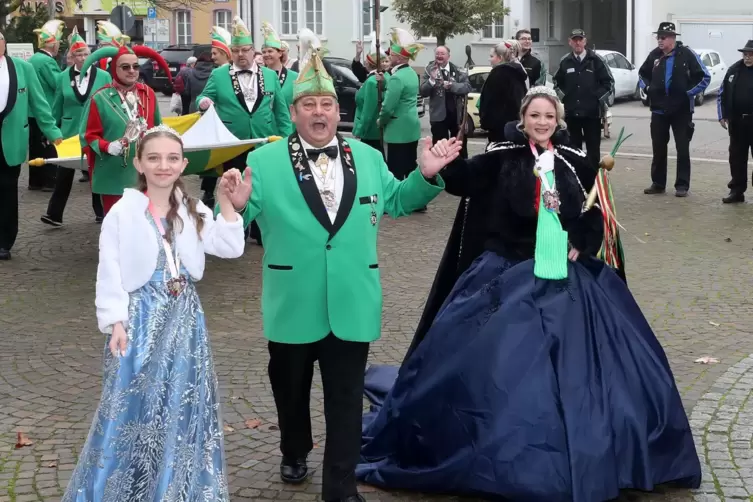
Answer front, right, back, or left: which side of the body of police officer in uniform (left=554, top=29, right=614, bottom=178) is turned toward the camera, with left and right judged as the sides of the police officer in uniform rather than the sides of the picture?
front

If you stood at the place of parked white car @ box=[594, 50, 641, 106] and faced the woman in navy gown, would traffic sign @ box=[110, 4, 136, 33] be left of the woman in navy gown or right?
right

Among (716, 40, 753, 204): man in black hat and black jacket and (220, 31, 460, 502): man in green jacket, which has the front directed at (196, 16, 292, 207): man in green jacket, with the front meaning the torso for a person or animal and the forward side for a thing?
the man in black hat and black jacket

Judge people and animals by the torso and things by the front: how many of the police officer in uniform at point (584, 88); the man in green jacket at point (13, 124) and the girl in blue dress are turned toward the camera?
3

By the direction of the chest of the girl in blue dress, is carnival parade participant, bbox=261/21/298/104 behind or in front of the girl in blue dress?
behind

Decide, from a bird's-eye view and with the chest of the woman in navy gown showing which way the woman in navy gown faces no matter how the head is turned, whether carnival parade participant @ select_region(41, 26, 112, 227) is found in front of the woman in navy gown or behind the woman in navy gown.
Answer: behind

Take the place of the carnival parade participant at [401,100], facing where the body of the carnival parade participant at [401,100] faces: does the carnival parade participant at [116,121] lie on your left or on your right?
on your left

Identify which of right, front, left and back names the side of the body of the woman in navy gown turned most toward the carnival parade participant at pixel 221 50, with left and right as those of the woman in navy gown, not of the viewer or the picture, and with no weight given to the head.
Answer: back

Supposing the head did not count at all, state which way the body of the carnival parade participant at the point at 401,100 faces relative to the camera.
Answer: to the viewer's left

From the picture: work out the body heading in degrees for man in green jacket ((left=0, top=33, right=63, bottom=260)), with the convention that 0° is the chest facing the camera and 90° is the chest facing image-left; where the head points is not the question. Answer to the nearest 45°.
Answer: approximately 0°

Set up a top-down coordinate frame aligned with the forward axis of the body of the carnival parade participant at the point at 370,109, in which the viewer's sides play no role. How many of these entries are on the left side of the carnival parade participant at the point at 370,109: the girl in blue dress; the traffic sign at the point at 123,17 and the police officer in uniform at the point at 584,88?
1

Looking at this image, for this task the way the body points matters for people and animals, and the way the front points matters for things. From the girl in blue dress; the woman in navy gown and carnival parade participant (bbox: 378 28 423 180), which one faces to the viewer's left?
the carnival parade participant

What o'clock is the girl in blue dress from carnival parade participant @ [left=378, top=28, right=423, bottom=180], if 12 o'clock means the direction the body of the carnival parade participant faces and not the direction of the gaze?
The girl in blue dress is roughly at 9 o'clock from the carnival parade participant.
